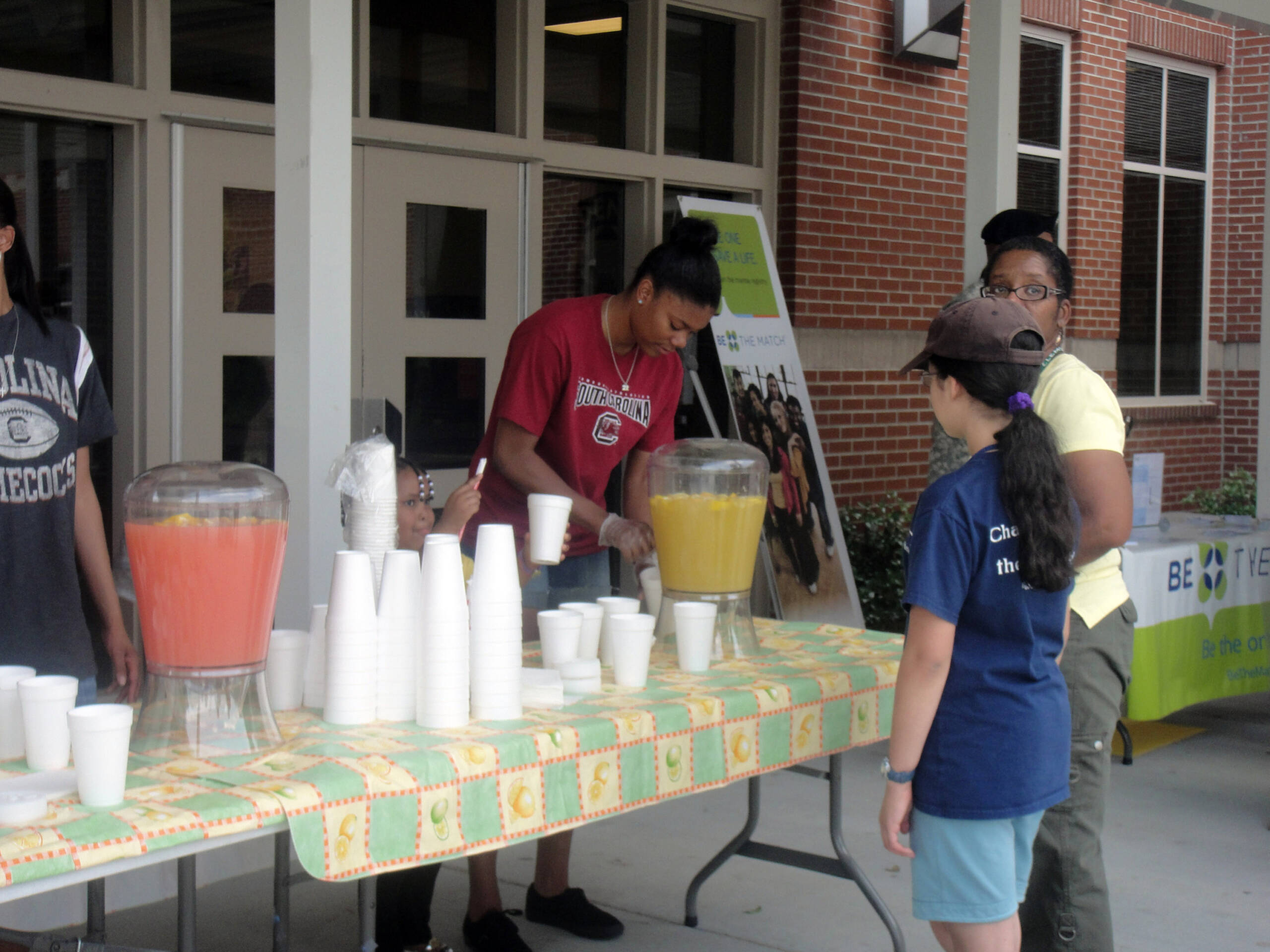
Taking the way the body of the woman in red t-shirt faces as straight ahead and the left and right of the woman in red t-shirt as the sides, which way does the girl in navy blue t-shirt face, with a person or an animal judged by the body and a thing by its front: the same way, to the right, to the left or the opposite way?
the opposite way

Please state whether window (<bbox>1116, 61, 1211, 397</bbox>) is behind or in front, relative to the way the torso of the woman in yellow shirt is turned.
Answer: behind

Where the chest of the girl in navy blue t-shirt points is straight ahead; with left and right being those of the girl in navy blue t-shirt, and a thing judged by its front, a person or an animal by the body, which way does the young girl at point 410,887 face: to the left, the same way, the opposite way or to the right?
the opposite way

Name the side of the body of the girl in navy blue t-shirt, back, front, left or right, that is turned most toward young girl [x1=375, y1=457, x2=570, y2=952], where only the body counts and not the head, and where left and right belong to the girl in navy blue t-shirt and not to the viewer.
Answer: front

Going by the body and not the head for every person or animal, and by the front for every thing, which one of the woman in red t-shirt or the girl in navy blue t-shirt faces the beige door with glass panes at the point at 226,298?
the girl in navy blue t-shirt

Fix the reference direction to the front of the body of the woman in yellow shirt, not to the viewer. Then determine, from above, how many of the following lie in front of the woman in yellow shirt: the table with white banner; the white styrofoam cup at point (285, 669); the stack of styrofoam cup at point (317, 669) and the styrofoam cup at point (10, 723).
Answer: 3

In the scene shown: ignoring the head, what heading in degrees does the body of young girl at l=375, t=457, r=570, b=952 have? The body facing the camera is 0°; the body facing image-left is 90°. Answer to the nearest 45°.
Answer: approximately 315°

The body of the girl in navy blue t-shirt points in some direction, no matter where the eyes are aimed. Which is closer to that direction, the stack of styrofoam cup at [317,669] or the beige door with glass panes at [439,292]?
the beige door with glass panes

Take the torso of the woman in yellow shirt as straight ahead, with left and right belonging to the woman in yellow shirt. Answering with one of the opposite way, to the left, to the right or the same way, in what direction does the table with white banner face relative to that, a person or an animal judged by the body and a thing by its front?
to the left

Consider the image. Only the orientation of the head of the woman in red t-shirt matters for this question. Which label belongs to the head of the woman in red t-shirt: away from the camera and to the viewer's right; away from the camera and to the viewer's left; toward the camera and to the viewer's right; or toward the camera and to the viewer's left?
toward the camera and to the viewer's right

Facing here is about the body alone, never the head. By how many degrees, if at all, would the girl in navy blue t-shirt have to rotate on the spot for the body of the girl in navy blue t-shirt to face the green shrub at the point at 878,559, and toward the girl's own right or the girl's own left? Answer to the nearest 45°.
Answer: approximately 45° to the girl's own right

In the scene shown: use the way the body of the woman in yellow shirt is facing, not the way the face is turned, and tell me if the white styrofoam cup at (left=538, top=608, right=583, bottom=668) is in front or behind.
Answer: in front

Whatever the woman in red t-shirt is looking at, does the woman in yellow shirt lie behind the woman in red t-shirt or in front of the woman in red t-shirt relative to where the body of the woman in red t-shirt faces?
in front

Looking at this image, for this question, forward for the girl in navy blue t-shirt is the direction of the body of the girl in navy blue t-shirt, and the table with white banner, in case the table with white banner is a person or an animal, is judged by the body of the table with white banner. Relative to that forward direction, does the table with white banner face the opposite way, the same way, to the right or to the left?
the opposite way

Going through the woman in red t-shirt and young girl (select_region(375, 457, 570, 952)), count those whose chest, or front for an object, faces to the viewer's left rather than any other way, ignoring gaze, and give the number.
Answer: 0

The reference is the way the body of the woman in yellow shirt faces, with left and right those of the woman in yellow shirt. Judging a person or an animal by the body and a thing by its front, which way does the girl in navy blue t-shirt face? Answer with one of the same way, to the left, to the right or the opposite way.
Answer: to the right

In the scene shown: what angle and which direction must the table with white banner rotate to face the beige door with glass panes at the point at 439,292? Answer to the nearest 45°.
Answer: approximately 135° to its right
